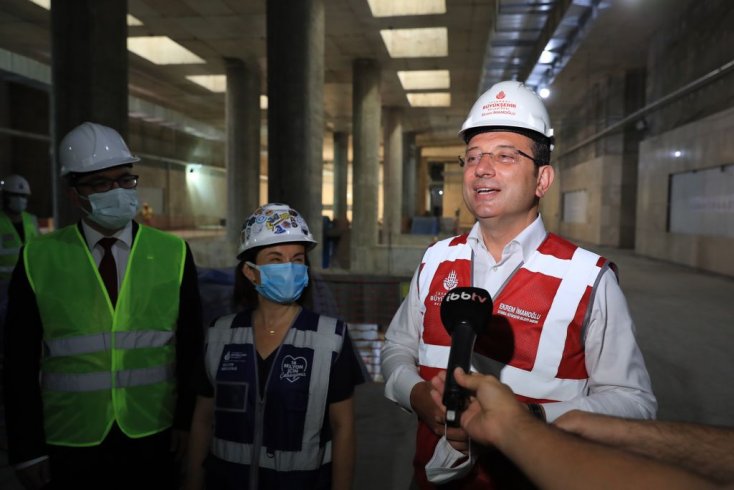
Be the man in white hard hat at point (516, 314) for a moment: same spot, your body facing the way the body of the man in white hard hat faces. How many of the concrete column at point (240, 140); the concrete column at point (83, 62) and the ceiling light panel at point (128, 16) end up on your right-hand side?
3

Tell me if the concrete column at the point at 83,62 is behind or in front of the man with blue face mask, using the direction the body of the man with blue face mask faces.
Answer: behind

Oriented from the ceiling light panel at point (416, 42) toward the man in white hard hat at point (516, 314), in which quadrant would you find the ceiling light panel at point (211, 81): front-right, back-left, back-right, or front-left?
back-right

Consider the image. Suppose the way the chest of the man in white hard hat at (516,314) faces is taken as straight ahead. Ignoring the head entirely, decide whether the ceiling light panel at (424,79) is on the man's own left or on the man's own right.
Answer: on the man's own right

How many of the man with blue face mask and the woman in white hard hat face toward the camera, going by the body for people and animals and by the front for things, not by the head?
2

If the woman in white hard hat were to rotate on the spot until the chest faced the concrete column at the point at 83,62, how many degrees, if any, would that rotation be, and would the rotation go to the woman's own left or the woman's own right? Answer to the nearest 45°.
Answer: approximately 135° to the woman's own right

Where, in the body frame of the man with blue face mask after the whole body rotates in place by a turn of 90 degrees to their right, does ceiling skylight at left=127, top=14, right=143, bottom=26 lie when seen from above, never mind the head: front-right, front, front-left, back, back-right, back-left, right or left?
right

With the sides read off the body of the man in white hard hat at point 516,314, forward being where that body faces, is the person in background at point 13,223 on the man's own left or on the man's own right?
on the man's own right

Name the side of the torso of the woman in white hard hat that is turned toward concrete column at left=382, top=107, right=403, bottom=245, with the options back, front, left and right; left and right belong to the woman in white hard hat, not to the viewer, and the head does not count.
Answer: back

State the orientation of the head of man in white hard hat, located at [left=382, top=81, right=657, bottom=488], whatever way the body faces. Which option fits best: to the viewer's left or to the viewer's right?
to the viewer's left

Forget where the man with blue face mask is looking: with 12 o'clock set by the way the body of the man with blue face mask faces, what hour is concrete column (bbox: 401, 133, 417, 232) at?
The concrete column is roughly at 7 o'clock from the man with blue face mask.

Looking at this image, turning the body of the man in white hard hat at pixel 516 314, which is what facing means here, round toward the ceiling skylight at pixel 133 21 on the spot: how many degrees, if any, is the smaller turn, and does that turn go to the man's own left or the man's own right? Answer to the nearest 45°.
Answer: approximately 90° to the man's own right

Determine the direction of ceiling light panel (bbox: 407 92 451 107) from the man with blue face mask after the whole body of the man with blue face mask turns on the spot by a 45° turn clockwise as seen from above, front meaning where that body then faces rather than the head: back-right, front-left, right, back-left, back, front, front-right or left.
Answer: back
